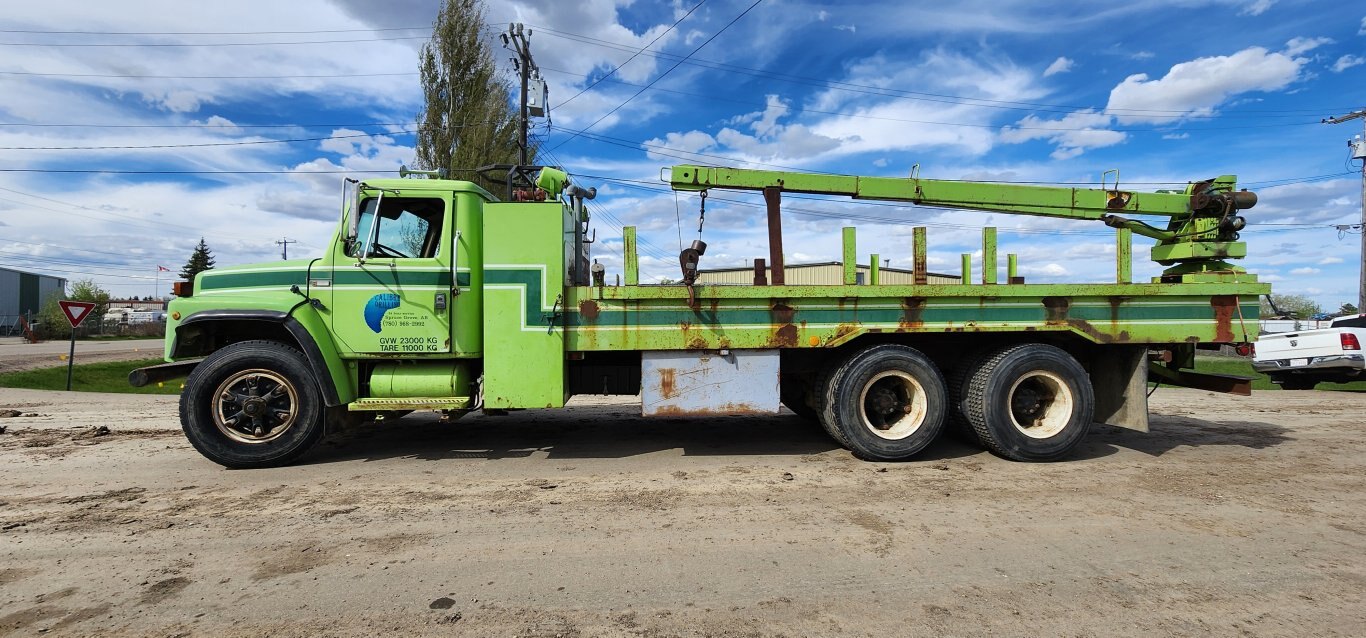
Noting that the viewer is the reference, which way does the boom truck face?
facing to the left of the viewer

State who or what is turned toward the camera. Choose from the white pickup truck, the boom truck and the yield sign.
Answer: the yield sign

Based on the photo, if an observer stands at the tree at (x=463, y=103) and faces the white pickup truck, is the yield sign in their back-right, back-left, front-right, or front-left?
back-right

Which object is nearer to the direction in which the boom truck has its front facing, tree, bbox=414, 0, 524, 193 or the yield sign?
the yield sign

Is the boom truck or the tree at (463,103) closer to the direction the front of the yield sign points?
the boom truck

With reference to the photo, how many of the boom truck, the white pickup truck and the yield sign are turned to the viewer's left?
1

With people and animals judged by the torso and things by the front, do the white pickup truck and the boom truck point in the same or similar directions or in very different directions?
very different directions

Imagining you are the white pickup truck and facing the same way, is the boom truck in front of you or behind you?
behind

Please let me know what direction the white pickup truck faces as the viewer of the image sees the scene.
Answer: facing away from the viewer and to the right of the viewer

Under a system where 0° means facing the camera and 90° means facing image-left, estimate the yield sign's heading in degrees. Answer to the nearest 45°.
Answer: approximately 0°

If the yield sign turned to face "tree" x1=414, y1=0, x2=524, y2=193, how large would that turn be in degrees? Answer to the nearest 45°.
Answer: approximately 90° to its left

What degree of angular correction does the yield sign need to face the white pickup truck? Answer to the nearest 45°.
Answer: approximately 45° to its left

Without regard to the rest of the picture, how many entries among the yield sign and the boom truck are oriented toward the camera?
1

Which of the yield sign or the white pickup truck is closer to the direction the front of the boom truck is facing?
the yield sign

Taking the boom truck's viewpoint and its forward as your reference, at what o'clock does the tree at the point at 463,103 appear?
The tree is roughly at 2 o'clock from the boom truck.

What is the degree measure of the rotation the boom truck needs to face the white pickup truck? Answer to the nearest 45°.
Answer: approximately 135° to its right
